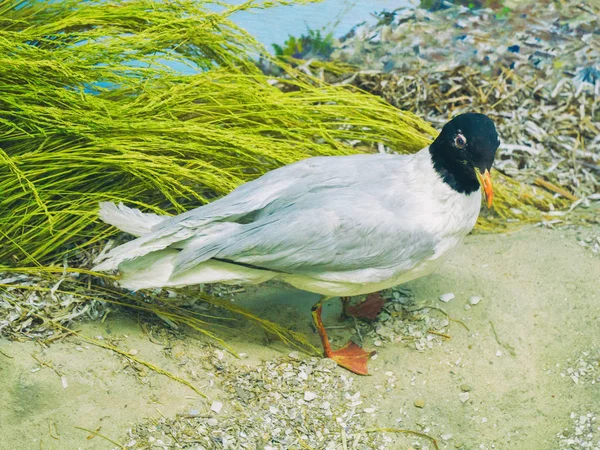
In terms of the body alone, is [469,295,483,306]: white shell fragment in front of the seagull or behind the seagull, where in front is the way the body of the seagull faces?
in front

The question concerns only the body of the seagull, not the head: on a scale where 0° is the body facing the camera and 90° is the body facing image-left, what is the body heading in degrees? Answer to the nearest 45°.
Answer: approximately 270°

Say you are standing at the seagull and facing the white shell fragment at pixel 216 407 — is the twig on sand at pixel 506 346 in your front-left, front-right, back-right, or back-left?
back-left
